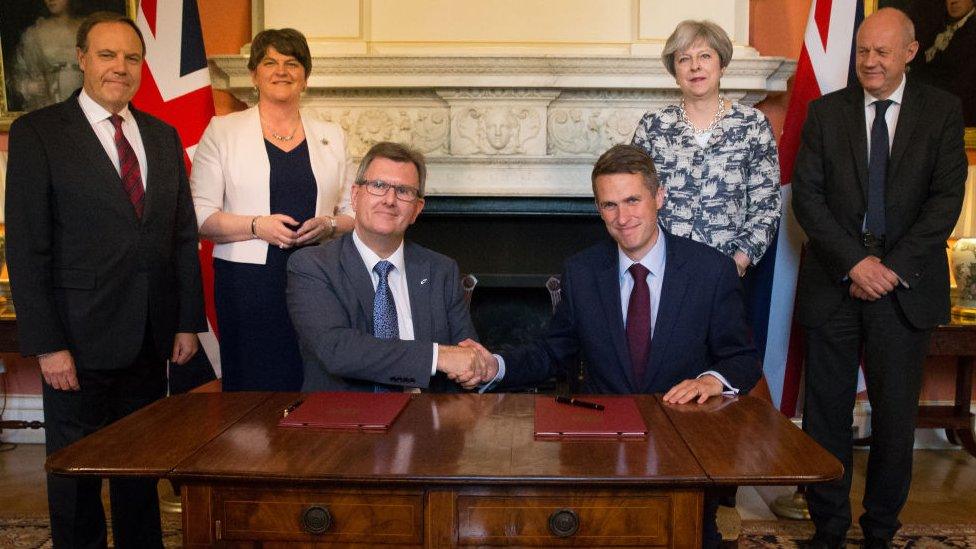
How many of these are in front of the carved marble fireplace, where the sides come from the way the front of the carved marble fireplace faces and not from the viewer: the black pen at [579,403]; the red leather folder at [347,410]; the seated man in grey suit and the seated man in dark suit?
4

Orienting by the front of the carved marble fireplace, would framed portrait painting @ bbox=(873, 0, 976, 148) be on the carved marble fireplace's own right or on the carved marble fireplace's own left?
on the carved marble fireplace's own left

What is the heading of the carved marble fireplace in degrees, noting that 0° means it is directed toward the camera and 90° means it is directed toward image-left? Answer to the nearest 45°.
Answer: approximately 0°
